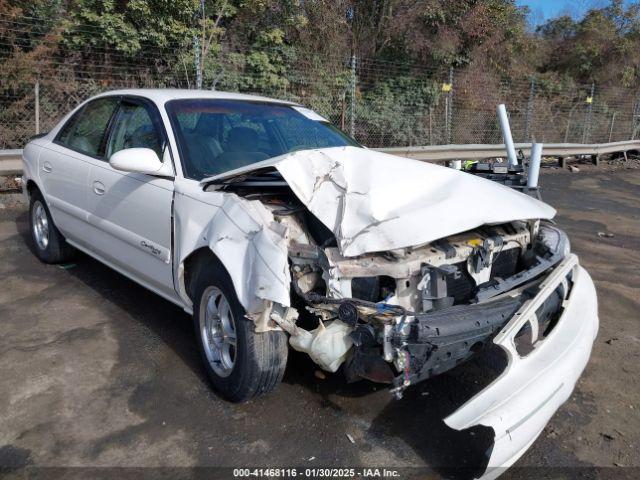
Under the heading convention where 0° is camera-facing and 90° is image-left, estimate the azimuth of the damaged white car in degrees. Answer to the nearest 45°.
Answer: approximately 315°

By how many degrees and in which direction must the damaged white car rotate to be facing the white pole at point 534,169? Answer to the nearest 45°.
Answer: approximately 90° to its left

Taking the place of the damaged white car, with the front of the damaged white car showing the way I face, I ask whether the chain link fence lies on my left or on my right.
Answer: on my left

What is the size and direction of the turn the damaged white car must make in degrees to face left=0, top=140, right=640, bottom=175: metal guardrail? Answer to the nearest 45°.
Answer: approximately 135° to its left
